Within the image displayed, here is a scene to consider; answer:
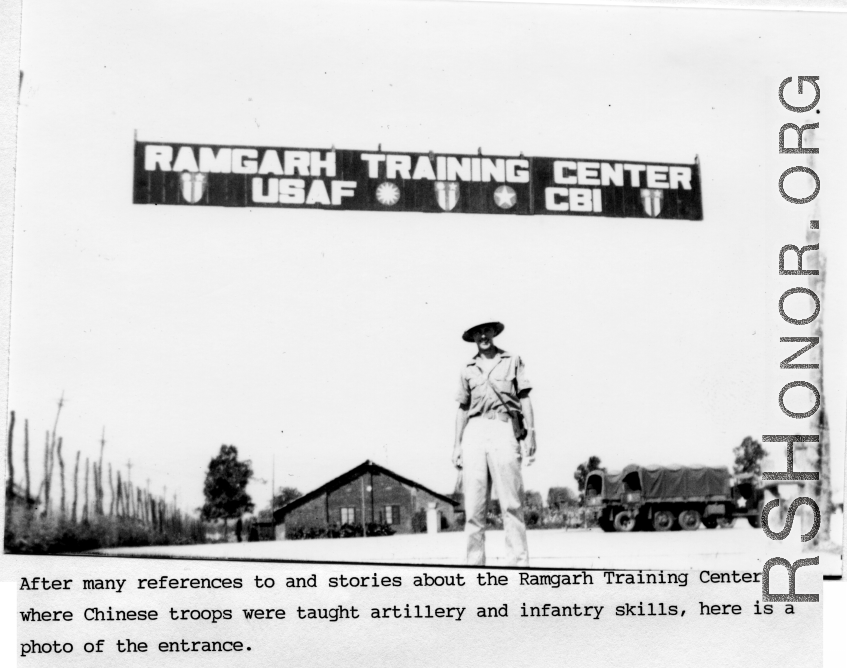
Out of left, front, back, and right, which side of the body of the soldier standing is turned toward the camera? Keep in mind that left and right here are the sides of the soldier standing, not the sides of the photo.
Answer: front

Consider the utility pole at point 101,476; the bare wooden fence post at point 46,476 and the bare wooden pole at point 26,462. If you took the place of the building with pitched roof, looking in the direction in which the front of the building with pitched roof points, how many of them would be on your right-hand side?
3

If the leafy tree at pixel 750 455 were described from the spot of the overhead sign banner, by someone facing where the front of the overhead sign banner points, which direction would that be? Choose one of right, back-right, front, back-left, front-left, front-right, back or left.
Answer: left

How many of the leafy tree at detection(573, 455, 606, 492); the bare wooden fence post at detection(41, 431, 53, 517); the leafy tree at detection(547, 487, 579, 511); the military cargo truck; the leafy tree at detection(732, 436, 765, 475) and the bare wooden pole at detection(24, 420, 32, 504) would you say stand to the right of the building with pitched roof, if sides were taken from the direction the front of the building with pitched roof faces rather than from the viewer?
2

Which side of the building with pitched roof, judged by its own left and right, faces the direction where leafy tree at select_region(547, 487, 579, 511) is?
left

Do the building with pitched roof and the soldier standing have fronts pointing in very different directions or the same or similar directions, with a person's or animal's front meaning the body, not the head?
same or similar directions

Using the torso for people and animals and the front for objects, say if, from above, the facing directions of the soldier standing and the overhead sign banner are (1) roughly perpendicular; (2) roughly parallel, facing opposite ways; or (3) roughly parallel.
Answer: roughly parallel

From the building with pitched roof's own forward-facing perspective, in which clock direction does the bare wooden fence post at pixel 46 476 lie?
The bare wooden fence post is roughly at 3 o'clock from the building with pitched roof.

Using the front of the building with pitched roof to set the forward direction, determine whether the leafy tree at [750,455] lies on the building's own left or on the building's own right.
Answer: on the building's own left

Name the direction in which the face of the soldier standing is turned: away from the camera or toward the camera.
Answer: toward the camera

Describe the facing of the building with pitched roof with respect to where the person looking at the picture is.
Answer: facing the viewer

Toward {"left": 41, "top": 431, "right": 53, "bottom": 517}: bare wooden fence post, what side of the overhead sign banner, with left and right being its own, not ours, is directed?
right

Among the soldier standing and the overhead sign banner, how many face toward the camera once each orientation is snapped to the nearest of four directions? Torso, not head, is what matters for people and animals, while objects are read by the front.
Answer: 2
